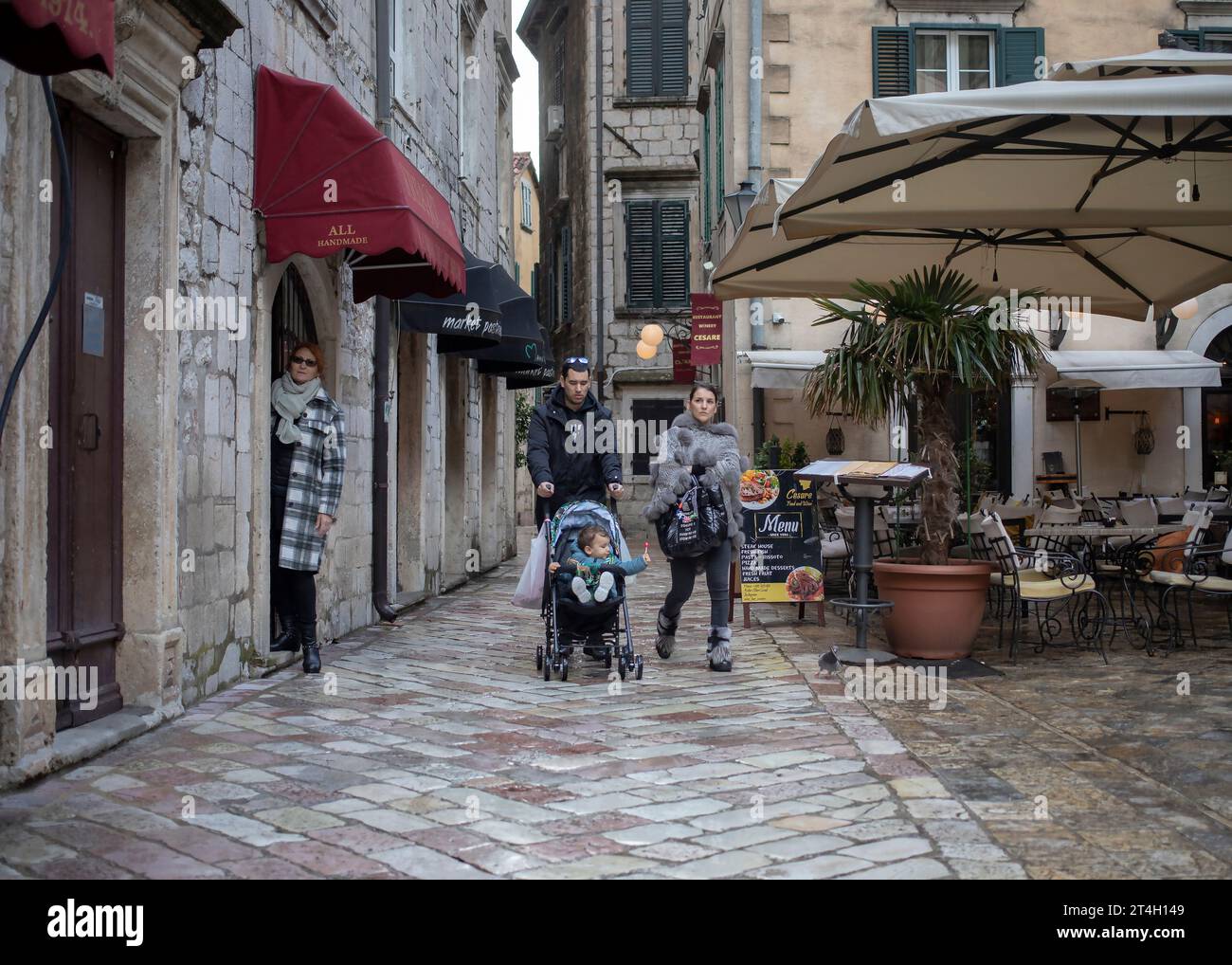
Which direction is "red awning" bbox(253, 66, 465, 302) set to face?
to the viewer's right

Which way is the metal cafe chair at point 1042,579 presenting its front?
to the viewer's right

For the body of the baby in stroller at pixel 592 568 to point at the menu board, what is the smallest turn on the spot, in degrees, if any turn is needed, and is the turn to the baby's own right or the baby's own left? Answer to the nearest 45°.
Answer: approximately 135° to the baby's own left

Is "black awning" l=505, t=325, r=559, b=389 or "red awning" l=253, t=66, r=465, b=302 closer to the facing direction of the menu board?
the red awning

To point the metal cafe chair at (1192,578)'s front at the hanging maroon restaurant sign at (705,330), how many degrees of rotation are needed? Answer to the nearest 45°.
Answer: approximately 45° to its right

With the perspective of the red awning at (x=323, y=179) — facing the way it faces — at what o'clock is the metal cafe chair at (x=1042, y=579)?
The metal cafe chair is roughly at 12 o'clock from the red awning.

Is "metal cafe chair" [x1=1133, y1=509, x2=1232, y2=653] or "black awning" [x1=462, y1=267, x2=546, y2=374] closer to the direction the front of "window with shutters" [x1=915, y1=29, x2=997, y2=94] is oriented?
the metal cafe chair

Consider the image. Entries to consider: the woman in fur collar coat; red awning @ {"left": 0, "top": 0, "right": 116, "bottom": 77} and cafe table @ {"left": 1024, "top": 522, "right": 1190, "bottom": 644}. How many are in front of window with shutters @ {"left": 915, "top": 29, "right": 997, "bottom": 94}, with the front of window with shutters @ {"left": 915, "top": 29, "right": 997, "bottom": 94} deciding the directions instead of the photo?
3

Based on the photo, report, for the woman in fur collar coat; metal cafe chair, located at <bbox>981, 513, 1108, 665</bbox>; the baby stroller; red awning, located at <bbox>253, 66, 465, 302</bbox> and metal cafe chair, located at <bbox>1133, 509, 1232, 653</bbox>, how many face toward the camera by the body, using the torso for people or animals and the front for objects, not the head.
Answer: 2
